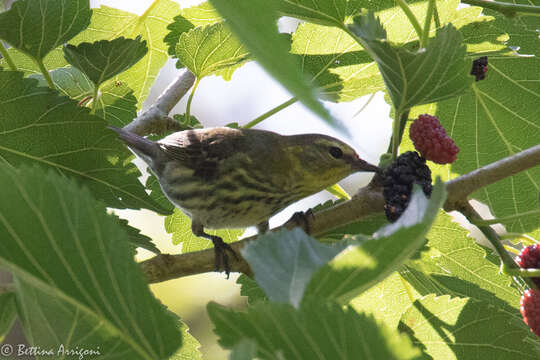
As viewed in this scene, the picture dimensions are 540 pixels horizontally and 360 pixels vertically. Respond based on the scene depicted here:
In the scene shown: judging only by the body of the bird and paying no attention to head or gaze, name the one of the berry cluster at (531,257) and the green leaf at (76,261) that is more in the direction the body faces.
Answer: the berry cluster

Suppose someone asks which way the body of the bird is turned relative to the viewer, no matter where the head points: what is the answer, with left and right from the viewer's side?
facing to the right of the viewer

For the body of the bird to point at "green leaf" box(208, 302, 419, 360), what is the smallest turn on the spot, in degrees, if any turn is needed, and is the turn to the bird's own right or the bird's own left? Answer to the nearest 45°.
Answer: approximately 90° to the bird's own right
